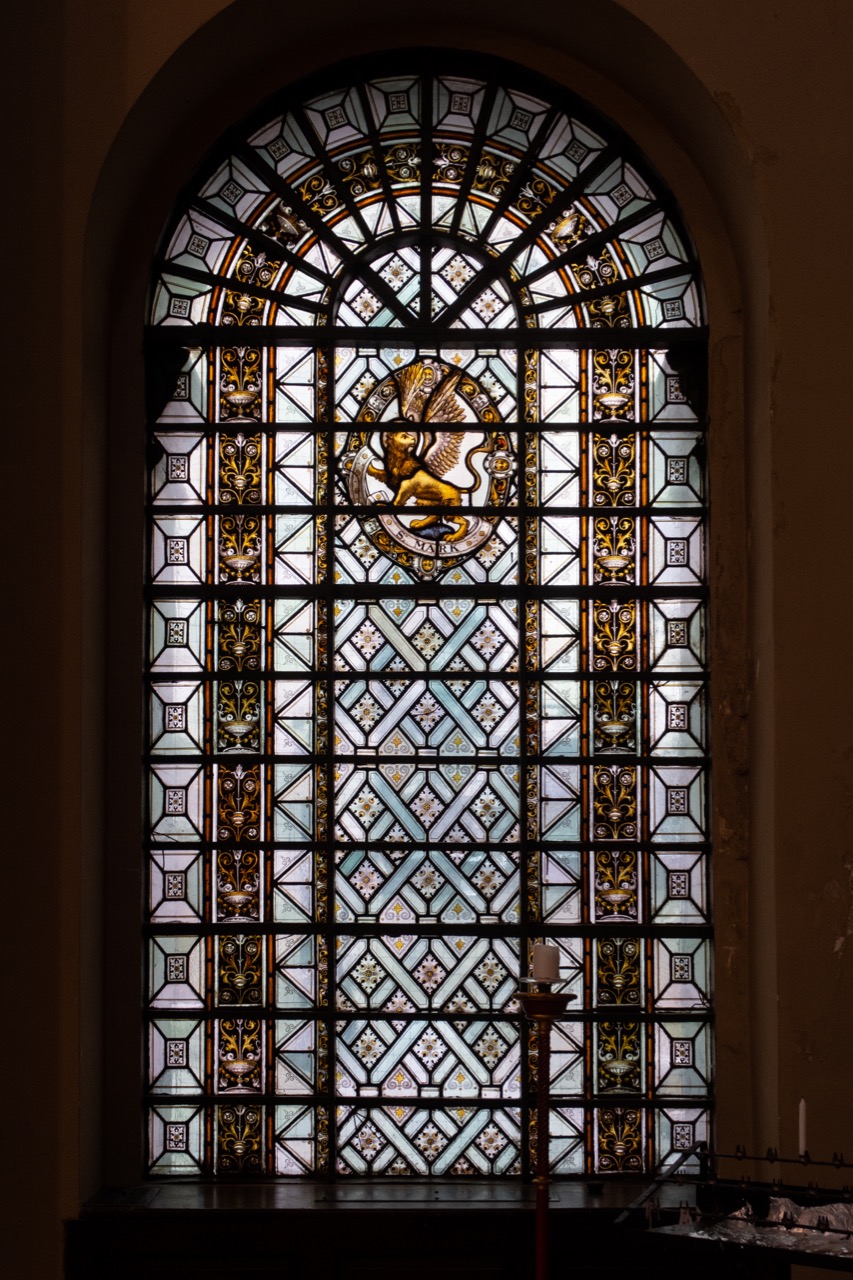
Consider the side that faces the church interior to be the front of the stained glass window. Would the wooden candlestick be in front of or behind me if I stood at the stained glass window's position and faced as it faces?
in front

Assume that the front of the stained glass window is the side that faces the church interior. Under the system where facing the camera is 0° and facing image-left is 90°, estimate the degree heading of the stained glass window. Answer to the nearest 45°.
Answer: approximately 0°
